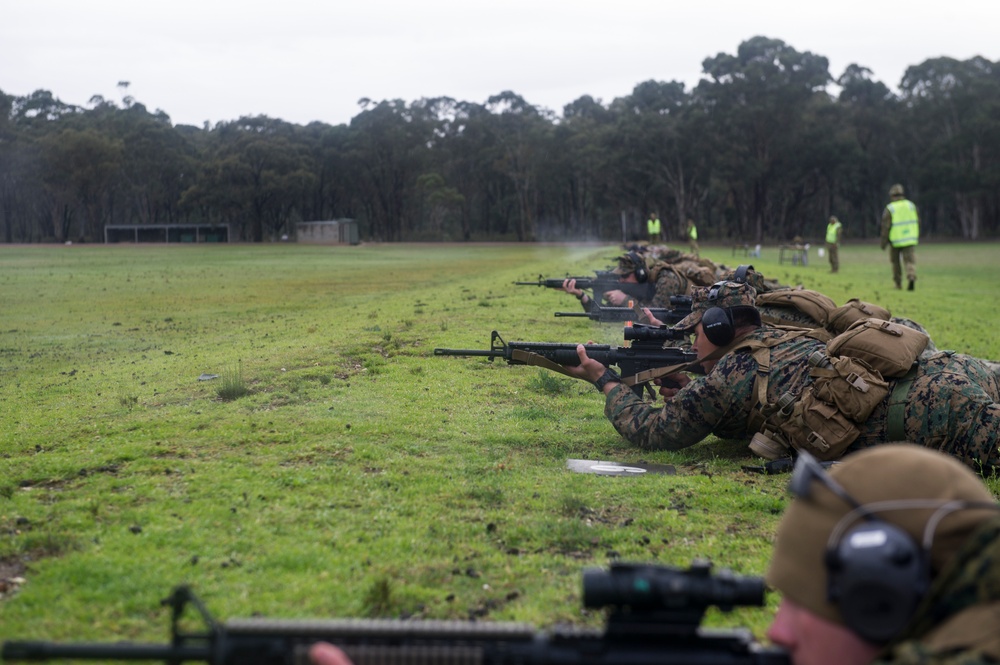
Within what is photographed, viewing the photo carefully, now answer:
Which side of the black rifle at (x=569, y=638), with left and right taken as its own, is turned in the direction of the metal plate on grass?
right

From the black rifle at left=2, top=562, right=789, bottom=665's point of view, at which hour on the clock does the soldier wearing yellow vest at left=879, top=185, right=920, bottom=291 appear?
The soldier wearing yellow vest is roughly at 4 o'clock from the black rifle.

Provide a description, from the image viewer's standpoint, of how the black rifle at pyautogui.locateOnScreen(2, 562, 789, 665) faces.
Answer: facing to the left of the viewer
